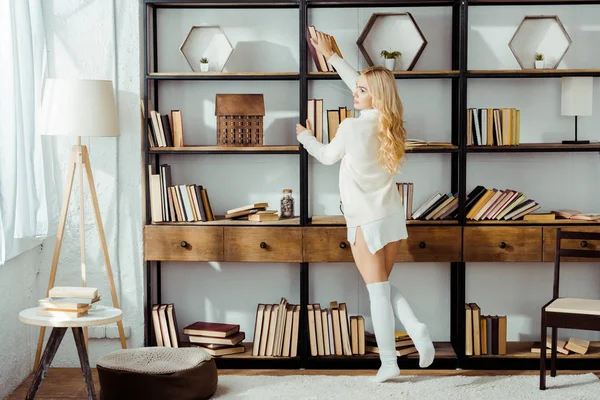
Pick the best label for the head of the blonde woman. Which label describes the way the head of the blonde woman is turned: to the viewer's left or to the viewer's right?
to the viewer's left

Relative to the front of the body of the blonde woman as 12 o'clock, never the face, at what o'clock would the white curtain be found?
The white curtain is roughly at 10 o'clock from the blonde woman.

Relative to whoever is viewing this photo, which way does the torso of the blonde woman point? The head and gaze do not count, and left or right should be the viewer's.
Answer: facing away from the viewer and to the left of the viewer

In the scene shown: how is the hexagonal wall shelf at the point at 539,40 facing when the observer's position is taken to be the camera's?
facing the viewer

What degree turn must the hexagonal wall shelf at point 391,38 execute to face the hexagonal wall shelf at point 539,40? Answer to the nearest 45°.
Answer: approximately 90° to its left

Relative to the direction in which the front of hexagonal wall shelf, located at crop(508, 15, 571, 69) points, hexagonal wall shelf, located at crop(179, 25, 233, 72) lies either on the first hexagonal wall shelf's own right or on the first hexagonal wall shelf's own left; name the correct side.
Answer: on the first hexagonal wall shelf's own right

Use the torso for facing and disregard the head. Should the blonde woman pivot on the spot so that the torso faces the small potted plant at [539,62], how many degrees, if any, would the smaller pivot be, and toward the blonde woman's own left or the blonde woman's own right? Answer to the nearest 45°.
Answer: approximately 90° to the blonde woman's own right

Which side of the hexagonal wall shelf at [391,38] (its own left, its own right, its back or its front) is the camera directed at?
front
